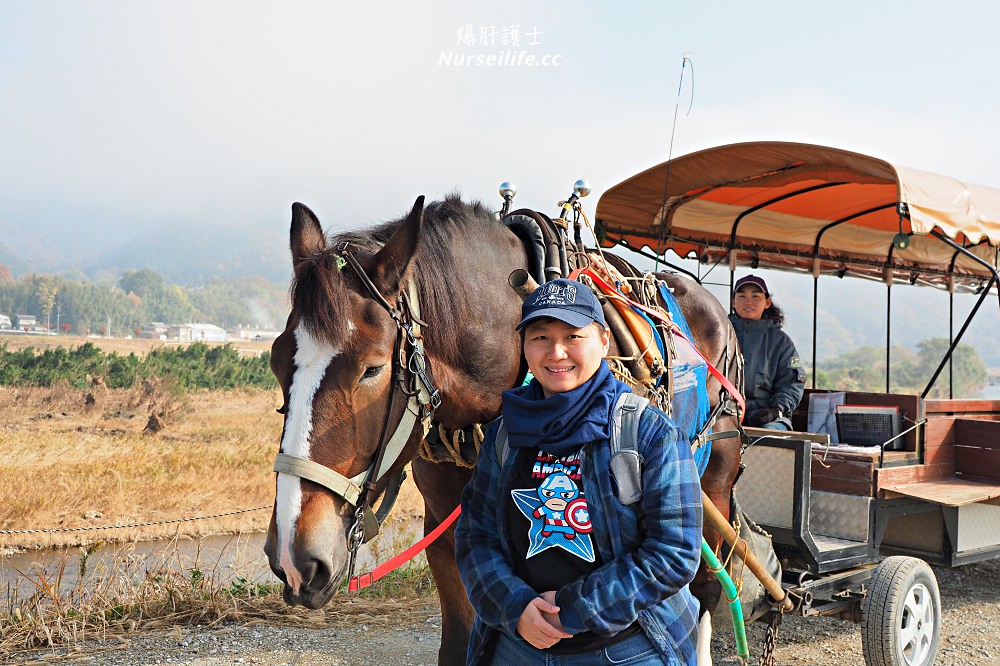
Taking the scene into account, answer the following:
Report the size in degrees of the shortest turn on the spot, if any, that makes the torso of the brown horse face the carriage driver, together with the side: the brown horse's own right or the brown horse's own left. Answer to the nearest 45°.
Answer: approximately 180°

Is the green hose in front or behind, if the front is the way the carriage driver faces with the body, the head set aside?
in front

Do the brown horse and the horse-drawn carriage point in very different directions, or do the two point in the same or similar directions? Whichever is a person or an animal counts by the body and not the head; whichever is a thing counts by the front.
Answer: same or similar directions

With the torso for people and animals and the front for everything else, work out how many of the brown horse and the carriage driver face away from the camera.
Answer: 0

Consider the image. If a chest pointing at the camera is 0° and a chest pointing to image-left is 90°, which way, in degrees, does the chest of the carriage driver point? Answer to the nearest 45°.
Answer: approximately 45°

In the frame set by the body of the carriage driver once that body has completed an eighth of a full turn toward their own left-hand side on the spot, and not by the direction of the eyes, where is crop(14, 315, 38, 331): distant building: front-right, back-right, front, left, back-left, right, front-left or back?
back-right

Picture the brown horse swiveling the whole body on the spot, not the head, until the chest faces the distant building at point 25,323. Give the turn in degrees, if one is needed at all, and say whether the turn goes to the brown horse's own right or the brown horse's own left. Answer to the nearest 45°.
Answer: approximately 90° to the brown horse's own right

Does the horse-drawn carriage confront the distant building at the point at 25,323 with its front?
no

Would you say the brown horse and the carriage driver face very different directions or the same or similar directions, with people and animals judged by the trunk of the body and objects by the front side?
same or similar directions

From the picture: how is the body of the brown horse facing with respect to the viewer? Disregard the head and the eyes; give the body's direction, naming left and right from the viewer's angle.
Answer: facing the viewer and to the left of the viewer
